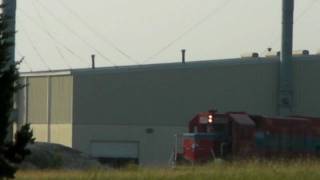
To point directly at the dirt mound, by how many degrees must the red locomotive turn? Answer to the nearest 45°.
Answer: approximately 45° to its right

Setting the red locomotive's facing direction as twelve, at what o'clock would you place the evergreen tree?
The evergreen tree is roughly at 11 o'clock from the red locomotive.

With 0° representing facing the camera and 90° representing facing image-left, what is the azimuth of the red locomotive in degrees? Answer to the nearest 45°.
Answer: approximately 45°
